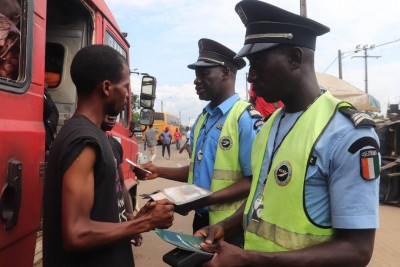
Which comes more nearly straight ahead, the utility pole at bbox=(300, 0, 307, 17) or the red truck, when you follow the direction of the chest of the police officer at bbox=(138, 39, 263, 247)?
the red truck

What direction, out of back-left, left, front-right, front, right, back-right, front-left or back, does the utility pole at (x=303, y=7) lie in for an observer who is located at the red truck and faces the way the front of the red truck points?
front

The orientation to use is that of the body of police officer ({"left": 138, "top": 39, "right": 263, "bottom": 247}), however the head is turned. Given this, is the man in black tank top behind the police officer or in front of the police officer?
in front

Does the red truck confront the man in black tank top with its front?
no

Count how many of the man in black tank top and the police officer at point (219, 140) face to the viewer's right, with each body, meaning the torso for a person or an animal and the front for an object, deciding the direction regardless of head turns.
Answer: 1

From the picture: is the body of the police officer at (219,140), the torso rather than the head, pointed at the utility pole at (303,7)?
no

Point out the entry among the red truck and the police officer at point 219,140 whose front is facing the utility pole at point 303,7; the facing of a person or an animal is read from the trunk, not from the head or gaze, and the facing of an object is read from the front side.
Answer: the red truck

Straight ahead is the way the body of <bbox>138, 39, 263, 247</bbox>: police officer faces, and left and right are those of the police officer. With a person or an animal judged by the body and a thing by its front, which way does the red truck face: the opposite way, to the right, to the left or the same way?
the opposite way

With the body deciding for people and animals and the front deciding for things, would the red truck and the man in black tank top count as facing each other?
no

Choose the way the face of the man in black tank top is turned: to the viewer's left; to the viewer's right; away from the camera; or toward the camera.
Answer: to the viewer's right

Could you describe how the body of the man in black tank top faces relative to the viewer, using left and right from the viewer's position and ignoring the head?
facing to the right of the viewer

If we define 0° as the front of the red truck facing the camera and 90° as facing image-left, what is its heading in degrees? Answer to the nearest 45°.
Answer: approximately 225°

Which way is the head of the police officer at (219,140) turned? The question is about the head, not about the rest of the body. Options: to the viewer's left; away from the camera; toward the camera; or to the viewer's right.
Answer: to the viewer's left

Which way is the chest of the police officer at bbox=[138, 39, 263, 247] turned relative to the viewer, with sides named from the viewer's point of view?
facing the viewer and to the left of the viewer

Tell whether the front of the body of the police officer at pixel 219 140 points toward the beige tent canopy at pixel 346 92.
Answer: no

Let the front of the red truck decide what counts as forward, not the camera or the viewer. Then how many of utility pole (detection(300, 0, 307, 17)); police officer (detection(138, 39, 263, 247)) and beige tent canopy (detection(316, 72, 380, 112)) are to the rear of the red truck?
0
